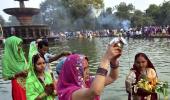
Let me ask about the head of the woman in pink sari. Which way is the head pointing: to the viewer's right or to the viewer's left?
to the viewer's right

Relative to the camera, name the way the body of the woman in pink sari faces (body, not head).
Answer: to the viewer's right

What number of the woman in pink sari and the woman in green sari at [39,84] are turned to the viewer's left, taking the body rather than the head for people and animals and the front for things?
0

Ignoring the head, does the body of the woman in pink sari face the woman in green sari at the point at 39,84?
no
